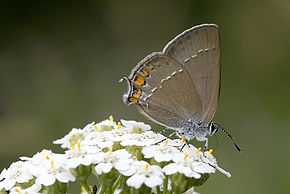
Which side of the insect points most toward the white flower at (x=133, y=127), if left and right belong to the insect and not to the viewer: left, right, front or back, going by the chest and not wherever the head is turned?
back

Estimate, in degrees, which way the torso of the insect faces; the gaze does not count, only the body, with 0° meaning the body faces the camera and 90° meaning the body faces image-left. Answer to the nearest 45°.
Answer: approximately 270°

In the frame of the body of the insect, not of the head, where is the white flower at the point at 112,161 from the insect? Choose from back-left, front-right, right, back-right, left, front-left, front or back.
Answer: back-right

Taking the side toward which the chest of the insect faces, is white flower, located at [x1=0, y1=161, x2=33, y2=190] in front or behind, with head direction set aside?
behind

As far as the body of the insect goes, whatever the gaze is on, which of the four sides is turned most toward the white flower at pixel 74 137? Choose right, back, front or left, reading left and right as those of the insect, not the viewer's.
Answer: back

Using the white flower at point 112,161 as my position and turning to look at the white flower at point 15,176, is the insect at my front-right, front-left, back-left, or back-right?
back-right
